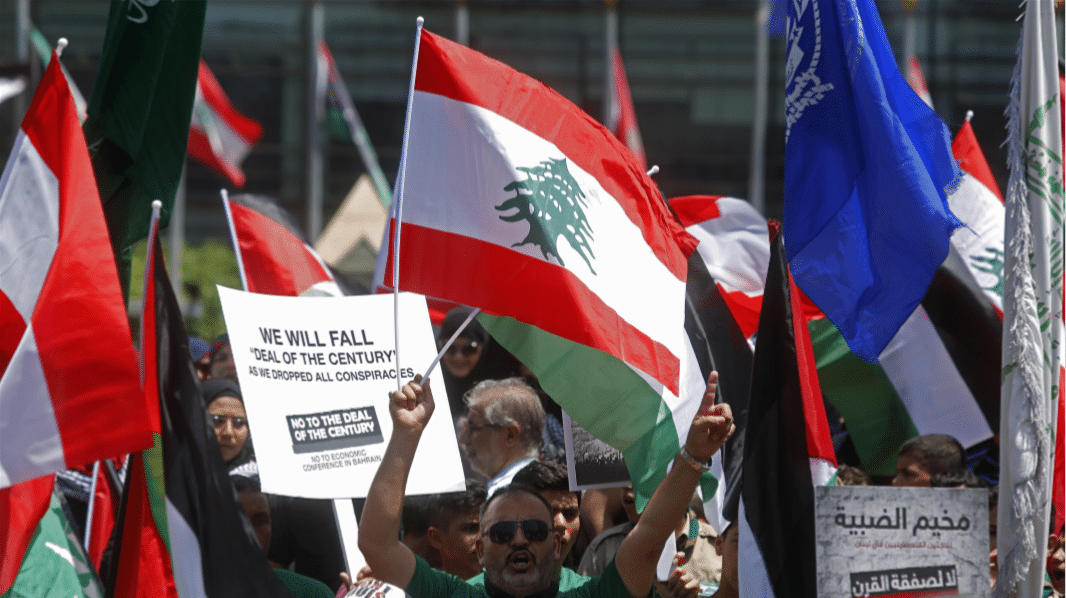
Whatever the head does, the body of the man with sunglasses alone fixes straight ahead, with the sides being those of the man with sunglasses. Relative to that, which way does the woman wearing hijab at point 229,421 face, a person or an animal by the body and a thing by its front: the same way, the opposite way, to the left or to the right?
the same way

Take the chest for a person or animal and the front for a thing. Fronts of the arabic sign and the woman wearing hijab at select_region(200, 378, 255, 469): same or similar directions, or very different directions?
same or similar directions

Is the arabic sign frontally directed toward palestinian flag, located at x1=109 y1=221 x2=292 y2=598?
no

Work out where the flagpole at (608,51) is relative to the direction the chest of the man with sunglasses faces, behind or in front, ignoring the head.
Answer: behind

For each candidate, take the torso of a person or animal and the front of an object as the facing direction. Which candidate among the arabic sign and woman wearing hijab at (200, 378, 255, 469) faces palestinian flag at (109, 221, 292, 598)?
the woman wearing hijab

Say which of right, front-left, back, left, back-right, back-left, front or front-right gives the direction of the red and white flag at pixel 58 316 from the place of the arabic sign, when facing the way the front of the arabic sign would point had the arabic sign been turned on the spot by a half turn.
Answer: left

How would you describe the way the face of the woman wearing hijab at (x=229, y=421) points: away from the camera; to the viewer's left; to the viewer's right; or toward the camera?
toward the camera

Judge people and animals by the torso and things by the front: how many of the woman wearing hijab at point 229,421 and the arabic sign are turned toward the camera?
2

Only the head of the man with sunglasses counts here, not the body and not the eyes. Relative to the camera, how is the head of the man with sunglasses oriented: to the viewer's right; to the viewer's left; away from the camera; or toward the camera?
toward the camera

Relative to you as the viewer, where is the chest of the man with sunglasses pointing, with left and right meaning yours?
facing the viewer

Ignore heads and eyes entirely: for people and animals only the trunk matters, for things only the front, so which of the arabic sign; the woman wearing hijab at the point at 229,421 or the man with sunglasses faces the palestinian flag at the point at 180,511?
the woman wearing hijab

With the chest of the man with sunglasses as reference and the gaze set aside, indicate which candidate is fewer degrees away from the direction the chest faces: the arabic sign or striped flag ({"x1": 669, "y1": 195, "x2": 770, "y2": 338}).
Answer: the arabic sign

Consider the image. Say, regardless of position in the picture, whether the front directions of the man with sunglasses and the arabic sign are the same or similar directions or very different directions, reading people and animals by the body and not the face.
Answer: same or similar directions

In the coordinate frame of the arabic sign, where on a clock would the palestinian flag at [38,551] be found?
The palestinian flag is roughly at 3 o'clock from the arabic sign.

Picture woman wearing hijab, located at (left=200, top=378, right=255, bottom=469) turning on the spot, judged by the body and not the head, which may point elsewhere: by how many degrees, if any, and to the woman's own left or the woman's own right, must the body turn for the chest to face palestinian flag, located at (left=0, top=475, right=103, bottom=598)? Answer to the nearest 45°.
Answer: approximately 45° to the woman's own right
